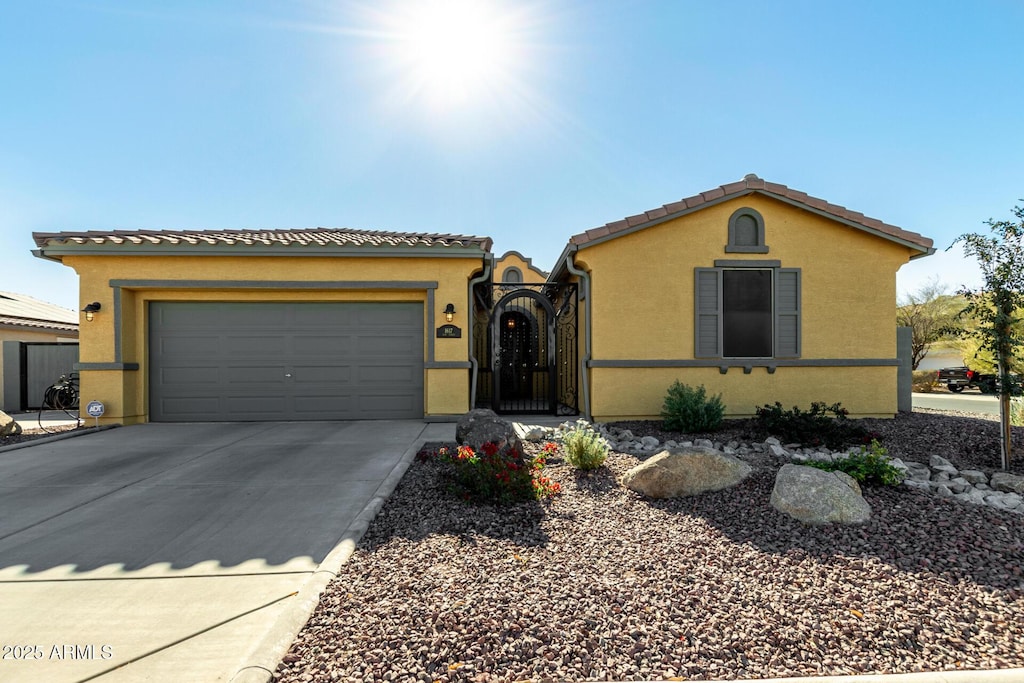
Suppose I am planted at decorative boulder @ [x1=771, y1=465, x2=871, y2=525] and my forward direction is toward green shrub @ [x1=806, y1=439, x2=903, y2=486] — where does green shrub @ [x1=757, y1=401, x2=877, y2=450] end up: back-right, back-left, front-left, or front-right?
front-left

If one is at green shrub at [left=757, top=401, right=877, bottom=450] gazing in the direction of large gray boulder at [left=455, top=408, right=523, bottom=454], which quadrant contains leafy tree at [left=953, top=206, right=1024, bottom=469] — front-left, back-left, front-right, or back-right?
back-left

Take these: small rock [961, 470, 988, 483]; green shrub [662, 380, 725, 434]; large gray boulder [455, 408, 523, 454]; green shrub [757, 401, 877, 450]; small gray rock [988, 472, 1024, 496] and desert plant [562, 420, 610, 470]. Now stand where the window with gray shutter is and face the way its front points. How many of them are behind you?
0

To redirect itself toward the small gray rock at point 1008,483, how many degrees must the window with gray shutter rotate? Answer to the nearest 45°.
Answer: approximately 45° to its left

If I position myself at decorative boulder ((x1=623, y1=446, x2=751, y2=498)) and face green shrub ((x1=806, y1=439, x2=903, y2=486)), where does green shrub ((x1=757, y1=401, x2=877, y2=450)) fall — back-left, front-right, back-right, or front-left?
front-left

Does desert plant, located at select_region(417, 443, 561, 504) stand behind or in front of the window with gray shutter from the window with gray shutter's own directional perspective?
in front

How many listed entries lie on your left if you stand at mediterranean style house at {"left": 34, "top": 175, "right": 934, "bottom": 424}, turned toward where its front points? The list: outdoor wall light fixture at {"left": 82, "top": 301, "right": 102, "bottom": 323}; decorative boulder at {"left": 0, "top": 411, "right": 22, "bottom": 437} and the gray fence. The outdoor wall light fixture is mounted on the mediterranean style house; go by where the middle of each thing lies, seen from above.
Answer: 0

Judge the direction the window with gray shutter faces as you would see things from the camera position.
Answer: facing the viewer

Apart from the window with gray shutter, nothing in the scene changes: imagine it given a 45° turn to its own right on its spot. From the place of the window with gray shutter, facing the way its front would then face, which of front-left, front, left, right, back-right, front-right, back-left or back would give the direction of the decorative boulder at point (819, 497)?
front-left

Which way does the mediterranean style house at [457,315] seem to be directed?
toward the camera

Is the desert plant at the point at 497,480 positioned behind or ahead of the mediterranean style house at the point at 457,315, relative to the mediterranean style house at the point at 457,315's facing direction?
ahead
